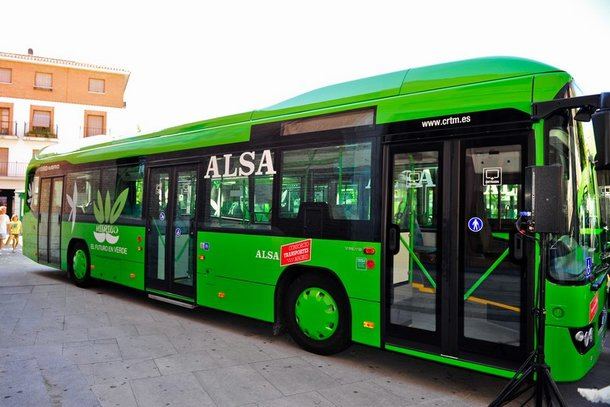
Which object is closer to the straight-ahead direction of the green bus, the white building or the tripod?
the tripod

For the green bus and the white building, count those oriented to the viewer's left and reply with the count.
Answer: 0

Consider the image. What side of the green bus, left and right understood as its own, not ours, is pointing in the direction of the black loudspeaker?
front

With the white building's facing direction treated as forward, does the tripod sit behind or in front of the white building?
in front

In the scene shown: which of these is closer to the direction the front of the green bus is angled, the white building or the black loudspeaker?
the black loudspeaker

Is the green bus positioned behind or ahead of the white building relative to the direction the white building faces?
ahead

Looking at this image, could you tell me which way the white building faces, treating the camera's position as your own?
facing the viewer and to the right of the viewer
